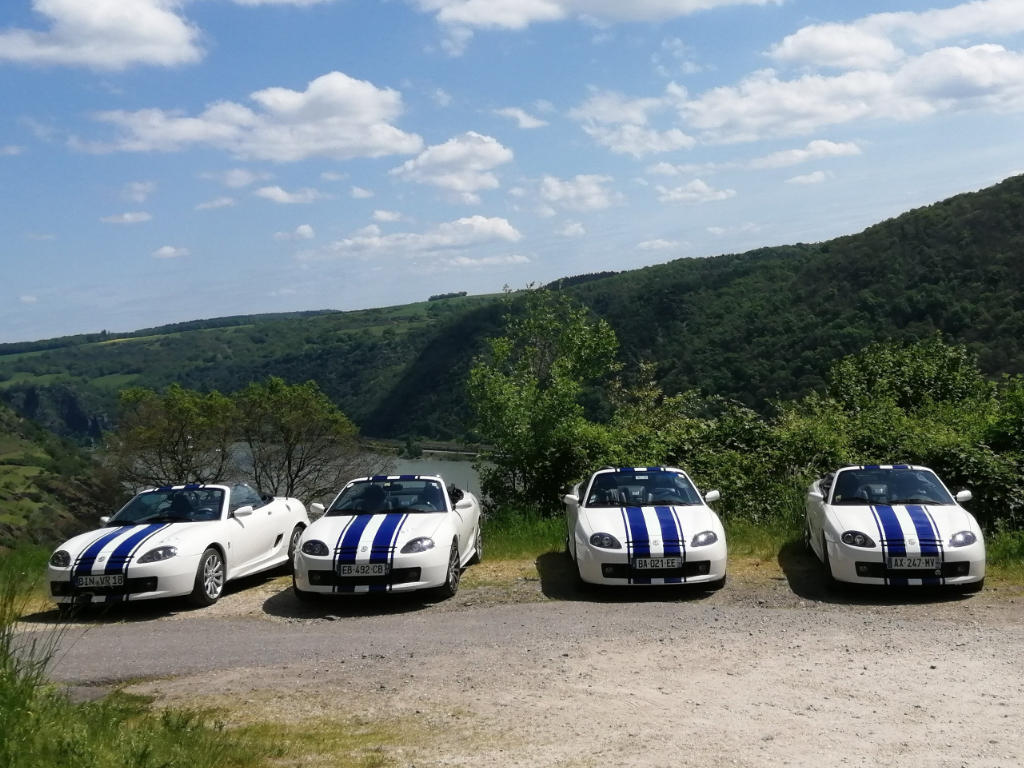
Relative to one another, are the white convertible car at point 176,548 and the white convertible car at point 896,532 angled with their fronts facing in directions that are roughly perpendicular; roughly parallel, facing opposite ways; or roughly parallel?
roughly parallel

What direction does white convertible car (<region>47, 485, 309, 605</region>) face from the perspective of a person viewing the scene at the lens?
facing the viewer and to the left of the viewer

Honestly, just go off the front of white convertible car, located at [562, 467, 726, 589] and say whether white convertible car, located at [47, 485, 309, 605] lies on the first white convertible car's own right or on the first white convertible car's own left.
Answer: on the first white convertible car's own right

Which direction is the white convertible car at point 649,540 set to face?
toward the camera

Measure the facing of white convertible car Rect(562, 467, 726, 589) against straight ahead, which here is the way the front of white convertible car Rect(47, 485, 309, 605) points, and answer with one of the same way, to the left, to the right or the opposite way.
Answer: the same way

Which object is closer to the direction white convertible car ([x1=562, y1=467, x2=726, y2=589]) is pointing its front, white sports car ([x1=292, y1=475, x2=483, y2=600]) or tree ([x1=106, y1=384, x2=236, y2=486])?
the white sports car

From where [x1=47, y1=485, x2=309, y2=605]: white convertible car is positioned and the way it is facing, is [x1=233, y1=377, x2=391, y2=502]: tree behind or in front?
behind

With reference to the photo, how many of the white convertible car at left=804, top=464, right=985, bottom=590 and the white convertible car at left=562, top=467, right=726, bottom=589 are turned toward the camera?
2

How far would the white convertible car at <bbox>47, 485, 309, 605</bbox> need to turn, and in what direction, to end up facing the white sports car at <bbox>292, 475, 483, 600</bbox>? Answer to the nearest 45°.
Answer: approximately 90° to its left

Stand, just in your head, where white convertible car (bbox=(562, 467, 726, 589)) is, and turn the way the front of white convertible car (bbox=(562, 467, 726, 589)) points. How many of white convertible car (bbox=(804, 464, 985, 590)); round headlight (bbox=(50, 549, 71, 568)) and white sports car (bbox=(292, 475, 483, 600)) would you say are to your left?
1

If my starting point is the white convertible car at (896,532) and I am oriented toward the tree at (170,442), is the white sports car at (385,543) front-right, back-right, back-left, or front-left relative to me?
front-left

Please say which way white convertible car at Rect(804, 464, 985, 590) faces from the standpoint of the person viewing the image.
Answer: facing the viewer
